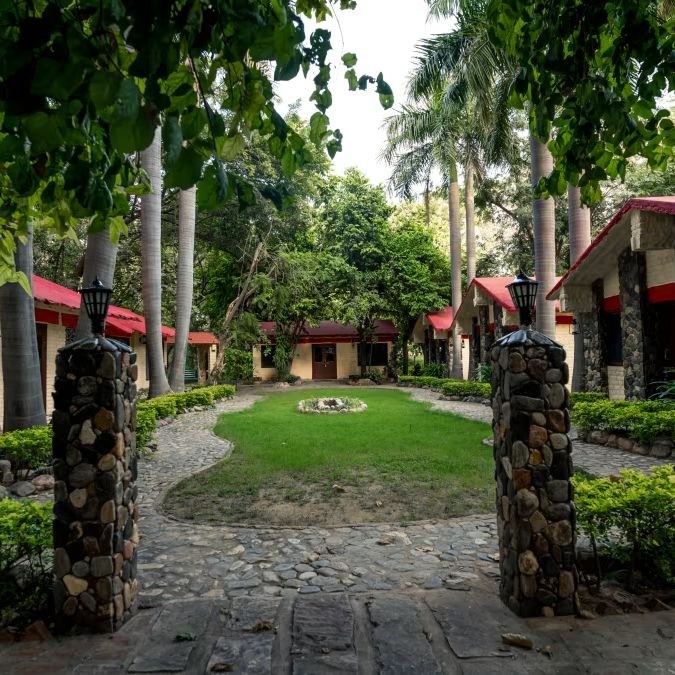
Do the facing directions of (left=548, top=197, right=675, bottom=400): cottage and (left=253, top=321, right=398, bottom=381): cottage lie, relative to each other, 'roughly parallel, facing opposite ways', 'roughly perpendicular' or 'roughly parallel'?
roughly perpendicular

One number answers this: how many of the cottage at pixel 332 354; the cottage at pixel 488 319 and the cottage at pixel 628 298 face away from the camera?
0

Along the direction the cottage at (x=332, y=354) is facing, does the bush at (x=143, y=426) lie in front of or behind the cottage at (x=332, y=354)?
in front

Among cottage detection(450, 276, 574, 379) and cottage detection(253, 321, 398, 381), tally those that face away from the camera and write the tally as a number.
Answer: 0

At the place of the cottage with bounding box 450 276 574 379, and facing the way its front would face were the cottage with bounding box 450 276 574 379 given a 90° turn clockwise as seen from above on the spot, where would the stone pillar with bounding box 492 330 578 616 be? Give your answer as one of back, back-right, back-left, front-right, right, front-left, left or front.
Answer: back-left

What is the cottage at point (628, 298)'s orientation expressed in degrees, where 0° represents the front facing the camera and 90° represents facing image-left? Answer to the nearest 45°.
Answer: approximately 45°

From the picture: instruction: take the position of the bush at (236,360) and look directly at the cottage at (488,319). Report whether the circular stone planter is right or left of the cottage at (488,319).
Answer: right

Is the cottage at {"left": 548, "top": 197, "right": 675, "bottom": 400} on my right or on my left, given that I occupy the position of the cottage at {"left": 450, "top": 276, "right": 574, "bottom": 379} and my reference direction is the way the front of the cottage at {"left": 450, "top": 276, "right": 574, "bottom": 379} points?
on my left

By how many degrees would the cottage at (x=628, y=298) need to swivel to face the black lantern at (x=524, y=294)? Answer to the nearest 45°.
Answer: approximately 45° to its left

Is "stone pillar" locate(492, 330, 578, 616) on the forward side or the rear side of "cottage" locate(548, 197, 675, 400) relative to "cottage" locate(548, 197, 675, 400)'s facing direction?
on the forward side

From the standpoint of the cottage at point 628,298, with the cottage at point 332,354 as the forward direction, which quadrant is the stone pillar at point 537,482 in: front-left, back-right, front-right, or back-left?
back-left

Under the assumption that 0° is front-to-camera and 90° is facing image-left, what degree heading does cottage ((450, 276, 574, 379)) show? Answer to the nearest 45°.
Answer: approximately 45°

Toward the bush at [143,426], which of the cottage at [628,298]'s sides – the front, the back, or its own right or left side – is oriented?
front

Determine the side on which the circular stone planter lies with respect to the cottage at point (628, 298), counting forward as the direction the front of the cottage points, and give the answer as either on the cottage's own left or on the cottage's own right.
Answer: on the cottage's own right

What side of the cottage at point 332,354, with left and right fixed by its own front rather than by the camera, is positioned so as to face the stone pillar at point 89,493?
front

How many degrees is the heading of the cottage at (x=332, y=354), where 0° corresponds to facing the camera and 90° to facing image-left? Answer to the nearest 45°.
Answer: approximately 0°

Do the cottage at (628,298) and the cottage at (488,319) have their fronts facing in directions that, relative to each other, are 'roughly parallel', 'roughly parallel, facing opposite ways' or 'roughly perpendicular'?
roughly parallel

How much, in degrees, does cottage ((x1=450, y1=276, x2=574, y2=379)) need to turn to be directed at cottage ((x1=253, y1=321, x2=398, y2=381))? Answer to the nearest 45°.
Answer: approximately 90° to its right

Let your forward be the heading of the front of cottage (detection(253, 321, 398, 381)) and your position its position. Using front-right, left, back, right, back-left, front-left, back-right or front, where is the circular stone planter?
front

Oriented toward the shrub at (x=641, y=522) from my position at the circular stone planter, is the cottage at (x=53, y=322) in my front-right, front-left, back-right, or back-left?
front-right
